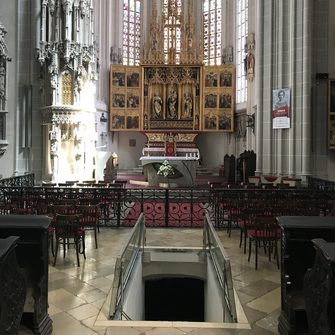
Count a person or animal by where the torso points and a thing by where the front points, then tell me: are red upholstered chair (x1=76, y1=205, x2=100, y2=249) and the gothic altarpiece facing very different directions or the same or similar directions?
very different directions

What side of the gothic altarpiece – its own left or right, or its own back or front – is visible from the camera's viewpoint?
front

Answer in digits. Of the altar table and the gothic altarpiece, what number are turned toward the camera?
2

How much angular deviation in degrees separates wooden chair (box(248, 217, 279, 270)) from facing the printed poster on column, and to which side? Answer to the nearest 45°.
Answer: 0° — it already faces it

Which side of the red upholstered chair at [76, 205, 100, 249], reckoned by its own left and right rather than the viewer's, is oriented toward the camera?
back

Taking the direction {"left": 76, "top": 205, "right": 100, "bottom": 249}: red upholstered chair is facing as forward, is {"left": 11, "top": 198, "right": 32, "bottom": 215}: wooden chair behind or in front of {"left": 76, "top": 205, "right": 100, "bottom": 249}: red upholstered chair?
in front

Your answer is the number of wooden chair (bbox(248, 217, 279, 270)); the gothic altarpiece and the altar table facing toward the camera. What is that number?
2

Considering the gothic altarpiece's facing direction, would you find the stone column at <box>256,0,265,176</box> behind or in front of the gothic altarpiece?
in front

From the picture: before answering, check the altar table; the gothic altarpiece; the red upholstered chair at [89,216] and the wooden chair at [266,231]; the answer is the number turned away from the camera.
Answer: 2

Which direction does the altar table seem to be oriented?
toward the camera

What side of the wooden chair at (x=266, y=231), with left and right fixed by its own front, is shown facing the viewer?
back

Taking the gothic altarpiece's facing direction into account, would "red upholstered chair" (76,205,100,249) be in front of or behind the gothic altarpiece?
in front

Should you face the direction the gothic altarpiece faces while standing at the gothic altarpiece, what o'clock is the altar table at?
The altar table is roughly at 12 o'clock from the gothic altarpiece.

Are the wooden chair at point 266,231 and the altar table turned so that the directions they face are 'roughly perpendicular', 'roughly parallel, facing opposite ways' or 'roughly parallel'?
roughly parallel, facing opposite ways

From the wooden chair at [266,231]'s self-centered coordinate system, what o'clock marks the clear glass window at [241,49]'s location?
The clear glass window is roughly at 12 o'clock from the wooden chair.

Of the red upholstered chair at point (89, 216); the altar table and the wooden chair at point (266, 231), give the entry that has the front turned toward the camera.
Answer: the altar table

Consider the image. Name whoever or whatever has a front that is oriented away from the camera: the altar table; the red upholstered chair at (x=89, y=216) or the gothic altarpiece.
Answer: the red upholstered chair
